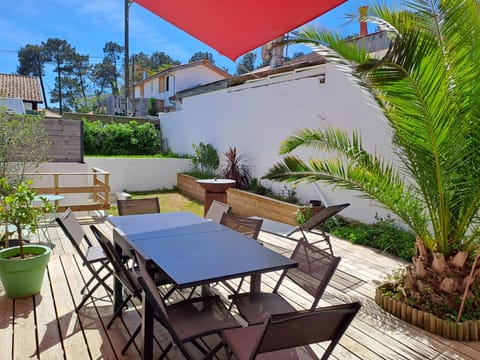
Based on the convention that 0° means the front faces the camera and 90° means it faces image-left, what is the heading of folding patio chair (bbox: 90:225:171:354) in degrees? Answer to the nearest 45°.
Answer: approximately 270°

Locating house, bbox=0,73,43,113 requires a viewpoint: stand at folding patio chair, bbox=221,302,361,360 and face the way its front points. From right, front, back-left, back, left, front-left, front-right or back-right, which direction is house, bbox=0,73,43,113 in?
front

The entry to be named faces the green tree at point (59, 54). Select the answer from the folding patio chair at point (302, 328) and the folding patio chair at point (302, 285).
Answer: the folding patio chair at point (302, 328)

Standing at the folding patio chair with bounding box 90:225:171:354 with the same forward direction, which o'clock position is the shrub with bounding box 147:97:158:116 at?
The shrub is roughly at 9 o'clock from the folding patio chair.

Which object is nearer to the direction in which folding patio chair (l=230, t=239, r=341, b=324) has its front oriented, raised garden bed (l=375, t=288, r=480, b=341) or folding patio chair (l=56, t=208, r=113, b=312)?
the folding patio chair

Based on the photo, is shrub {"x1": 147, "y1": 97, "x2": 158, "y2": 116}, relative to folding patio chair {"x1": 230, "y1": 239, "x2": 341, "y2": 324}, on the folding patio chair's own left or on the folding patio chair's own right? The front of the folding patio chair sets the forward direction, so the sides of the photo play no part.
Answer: on the folding patio chair's own right

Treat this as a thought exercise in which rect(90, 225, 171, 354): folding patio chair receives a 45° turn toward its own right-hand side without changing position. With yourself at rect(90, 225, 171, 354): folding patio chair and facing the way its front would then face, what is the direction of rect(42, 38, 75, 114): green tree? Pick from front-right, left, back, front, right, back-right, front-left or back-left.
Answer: back-left

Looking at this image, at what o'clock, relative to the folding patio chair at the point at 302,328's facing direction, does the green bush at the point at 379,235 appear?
The green bush is roughly at 2 o'clock from the folding patio chair.

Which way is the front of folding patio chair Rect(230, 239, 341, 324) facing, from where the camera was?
facing the viewer and to the left of the viewer

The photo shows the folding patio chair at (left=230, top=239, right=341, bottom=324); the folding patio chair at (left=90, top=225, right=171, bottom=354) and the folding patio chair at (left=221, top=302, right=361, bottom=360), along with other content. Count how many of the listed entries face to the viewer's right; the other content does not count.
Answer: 1

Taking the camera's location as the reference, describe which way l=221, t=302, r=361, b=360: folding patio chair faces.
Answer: facing away from the viewer and to the left of the viewer

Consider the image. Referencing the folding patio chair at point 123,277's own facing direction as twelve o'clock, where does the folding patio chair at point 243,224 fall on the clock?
the folding patio chair at point 243,224 is roughly at 11 o'clock from the folding patio chair at point 123,277.

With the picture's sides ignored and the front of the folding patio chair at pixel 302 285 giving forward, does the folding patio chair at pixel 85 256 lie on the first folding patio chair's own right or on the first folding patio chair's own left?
on the first folding patio chair's own right

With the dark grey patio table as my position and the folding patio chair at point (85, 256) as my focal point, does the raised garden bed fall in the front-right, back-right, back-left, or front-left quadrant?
back-right

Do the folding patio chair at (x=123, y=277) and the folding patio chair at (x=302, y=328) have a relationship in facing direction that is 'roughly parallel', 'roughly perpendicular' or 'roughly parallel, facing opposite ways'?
roughly perpendicular

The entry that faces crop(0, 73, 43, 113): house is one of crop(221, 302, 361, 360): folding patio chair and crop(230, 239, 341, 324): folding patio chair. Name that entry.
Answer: crop(221, 302, 361, 360): folding patio chair

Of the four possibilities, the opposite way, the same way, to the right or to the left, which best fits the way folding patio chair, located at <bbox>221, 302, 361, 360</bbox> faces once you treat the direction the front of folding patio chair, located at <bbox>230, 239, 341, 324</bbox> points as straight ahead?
to the right

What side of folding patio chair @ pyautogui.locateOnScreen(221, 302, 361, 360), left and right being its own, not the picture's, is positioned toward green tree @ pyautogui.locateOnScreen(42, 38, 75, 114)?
front

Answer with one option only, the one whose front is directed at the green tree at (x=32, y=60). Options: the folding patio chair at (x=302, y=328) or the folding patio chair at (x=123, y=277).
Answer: the folding patio chair at (x=302, y=328)
